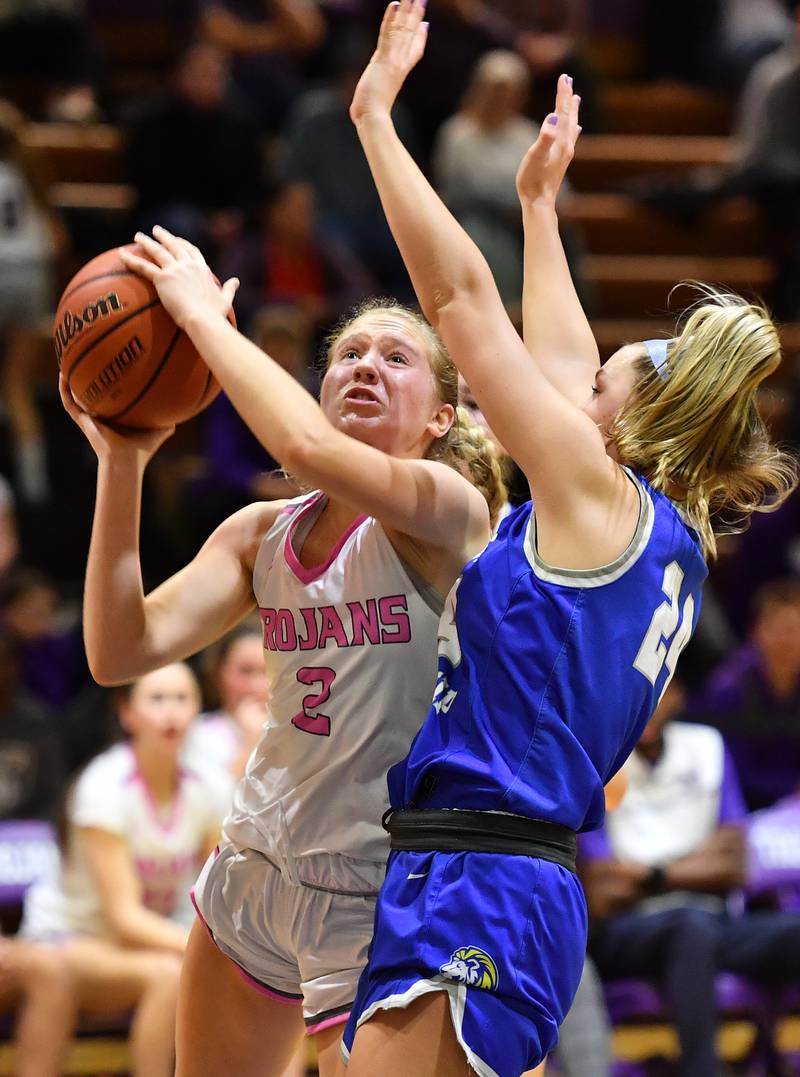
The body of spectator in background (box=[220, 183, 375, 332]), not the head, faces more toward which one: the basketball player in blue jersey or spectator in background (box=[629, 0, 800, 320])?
the basketball player in blue jersey

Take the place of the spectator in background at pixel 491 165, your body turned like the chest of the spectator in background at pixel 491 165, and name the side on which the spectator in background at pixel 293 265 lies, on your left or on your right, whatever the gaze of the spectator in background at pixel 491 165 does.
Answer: on your right

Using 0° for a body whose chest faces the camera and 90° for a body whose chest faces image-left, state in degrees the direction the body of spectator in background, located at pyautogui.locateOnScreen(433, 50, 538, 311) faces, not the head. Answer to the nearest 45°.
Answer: approximately 0°

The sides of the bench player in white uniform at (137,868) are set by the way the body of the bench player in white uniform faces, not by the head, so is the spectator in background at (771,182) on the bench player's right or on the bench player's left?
on the bench player's left

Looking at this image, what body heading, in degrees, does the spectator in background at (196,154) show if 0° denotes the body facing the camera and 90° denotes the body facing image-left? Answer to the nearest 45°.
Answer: approximately 0°

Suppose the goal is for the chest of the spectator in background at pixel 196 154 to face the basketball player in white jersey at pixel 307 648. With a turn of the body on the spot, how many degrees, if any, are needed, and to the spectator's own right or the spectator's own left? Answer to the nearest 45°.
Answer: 0° — they already face them
